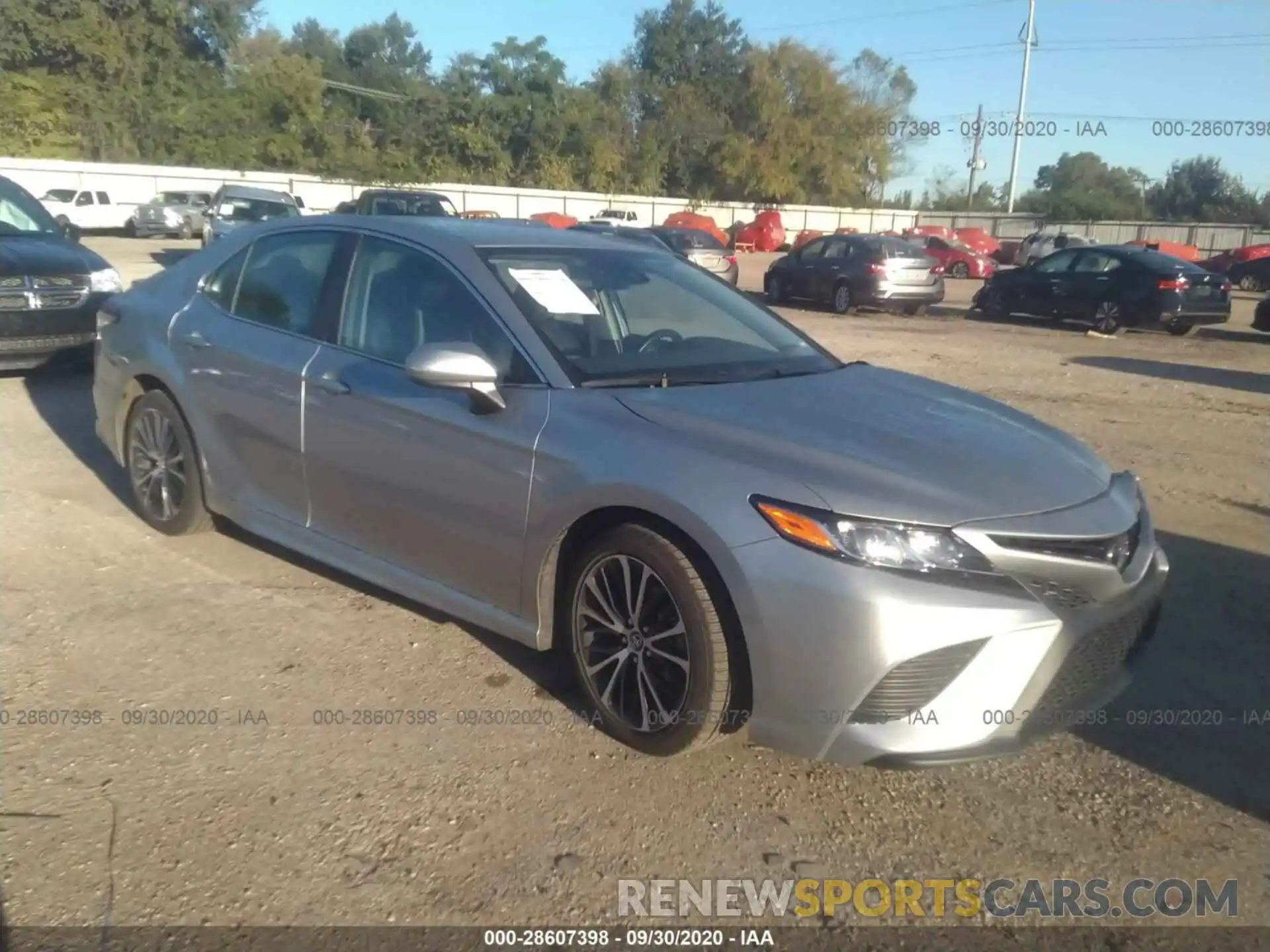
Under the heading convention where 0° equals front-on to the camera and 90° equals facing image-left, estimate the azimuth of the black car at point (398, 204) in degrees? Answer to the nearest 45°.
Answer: approximately 315°

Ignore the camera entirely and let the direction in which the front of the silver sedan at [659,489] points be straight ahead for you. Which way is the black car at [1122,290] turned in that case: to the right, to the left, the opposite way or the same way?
the opposite way

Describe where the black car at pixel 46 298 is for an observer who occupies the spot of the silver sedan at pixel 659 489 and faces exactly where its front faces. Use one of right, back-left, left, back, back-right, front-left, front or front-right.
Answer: back

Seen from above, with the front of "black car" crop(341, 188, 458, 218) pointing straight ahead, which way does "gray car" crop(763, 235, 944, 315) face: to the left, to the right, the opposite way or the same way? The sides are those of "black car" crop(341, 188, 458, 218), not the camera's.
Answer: the opposite way

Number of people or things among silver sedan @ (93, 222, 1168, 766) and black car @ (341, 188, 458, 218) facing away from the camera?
0

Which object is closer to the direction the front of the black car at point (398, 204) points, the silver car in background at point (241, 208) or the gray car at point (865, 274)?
the gray car

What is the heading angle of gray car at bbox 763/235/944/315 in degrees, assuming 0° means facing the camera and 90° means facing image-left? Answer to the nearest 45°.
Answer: approximately 135°

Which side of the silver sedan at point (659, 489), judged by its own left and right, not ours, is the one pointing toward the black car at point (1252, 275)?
left

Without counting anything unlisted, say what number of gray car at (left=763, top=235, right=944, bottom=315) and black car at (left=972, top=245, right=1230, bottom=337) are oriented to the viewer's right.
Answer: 0

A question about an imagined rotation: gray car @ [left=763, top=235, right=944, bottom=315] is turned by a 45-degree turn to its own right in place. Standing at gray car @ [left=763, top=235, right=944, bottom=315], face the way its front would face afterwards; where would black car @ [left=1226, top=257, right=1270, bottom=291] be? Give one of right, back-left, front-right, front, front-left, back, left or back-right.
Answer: front-right

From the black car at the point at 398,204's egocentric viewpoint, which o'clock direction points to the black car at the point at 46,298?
the black car at the point at 46,298 is roughly at 2 o'clock from the black car at the point at 398,204.
